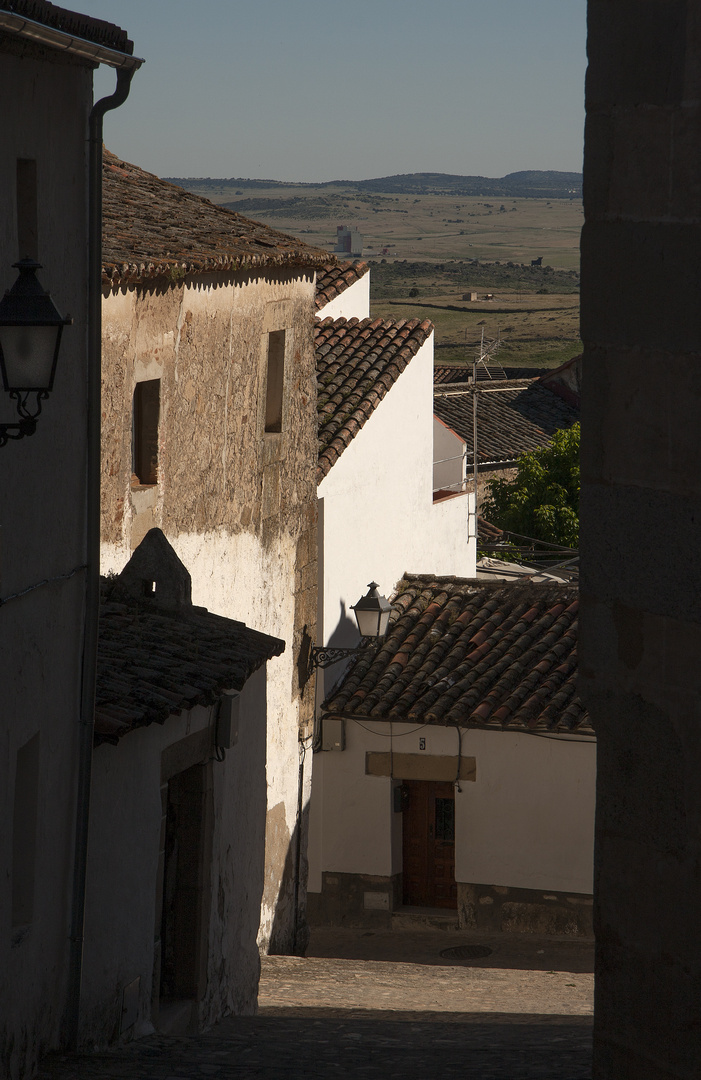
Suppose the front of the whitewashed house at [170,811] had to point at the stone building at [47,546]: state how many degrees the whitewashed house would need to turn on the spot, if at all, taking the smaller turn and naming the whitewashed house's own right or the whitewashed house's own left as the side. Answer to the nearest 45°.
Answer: approximately 45° to the whitewashed house's own right

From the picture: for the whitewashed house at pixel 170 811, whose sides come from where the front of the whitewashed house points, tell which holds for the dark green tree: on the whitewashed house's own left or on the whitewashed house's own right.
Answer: on the whitewashed house's own left

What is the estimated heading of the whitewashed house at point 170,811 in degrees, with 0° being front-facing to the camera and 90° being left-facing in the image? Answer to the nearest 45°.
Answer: approximately 315°

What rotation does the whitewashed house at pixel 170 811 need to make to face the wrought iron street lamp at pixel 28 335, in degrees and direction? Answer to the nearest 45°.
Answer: approximately 45° to its right

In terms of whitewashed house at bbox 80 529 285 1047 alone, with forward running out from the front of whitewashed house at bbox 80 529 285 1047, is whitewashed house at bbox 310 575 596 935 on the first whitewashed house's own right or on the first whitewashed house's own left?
on the first whitewashed house's own left

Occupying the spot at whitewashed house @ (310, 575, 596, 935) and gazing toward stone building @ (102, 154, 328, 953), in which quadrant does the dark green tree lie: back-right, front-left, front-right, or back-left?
back-right

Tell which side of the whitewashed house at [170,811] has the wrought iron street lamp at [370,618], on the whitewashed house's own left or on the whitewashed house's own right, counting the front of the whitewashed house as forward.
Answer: on the whitewashed house's own left
